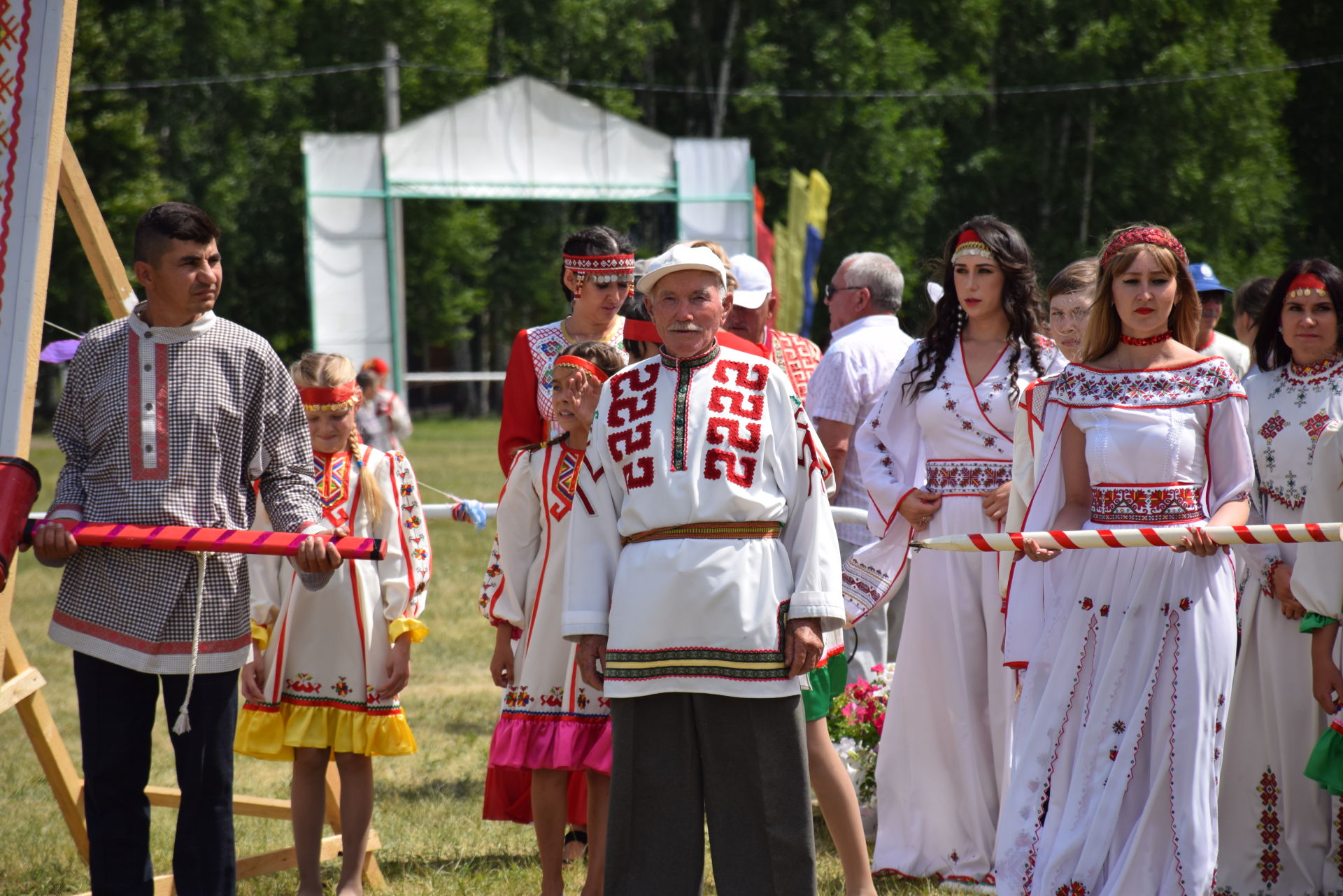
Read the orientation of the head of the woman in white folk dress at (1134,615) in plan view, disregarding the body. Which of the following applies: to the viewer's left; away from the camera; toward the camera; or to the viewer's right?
toward the camera

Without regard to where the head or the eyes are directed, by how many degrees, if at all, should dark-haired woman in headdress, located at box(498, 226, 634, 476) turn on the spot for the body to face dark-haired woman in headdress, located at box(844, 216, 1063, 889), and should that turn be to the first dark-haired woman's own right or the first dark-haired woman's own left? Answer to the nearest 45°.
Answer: approximately 45° to the first dark-haired woman's own left

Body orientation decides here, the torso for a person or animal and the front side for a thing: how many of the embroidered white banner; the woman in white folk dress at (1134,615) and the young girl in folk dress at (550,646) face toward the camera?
3

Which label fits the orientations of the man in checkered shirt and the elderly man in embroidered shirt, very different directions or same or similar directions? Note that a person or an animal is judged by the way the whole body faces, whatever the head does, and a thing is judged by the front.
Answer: same or similar directions

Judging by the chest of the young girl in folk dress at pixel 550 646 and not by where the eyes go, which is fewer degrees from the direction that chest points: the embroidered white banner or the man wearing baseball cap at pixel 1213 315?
the embroidered white banner

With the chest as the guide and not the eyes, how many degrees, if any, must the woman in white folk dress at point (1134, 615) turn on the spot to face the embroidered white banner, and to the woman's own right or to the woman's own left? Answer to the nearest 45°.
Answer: approximately 45° to the woman's own right

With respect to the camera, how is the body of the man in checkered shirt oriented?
toward the camera

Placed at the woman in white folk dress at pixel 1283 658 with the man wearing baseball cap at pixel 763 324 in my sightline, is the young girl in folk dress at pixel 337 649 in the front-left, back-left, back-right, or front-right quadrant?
front-left

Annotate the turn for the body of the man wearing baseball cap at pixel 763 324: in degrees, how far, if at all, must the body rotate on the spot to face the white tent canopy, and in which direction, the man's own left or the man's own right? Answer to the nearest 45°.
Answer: approximately 135° to the man's own right

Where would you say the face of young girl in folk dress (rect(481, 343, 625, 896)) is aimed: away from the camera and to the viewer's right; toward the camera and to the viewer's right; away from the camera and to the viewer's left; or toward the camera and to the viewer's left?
toward the camera and to the viewer's left

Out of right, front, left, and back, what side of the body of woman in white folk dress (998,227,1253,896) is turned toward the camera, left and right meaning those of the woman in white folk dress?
front

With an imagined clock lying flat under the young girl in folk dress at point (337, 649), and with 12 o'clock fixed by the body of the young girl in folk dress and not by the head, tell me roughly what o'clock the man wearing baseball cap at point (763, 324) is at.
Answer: The man wearing baseball cap is roughly at 8 o'clock from the young girl in folk dress.

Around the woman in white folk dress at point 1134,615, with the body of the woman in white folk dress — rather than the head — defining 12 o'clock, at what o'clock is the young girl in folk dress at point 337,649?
The young girl in folk dress is roughly at 3 o'clock from the woman in white folk dress.

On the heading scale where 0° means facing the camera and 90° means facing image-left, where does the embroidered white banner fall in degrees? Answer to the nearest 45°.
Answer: approximately 0°

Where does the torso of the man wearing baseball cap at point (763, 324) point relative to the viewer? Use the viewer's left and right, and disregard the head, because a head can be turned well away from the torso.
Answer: facing the viewer and to the left of the viewer
